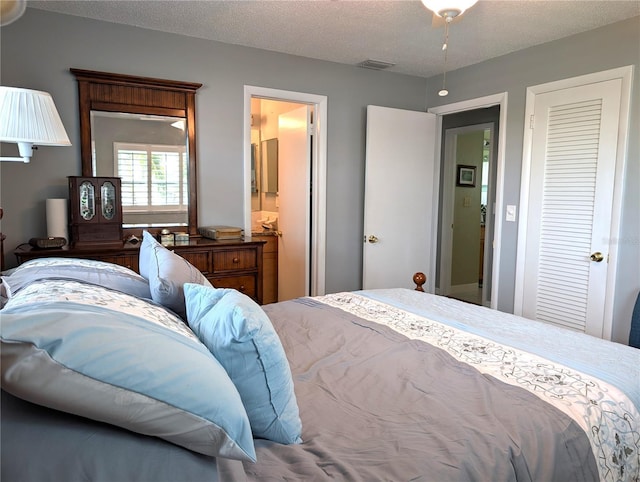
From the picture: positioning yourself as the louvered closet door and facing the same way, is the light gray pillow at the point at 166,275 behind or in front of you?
in front

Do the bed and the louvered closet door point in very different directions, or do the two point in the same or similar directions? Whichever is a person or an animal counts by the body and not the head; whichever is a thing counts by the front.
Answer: very different directions

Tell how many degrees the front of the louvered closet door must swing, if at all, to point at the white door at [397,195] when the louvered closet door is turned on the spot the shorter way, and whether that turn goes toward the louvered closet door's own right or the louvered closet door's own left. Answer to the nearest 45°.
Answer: approximately 45° to the louvered closet door's own right

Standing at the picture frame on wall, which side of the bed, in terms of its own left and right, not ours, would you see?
front

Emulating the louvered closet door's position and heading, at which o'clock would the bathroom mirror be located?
The bathroom mirror is roughly at 2 o'clock from the louvered closet door.

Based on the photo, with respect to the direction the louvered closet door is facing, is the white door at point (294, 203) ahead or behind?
ahead

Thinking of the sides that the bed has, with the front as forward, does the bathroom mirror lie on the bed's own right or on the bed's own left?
on the bed's own left

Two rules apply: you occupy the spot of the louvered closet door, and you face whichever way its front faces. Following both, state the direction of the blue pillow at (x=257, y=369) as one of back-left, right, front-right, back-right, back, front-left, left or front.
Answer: front-left

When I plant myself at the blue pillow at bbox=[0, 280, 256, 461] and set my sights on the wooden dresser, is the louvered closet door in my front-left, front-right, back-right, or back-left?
front-right

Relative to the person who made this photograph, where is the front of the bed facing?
facing away from the viewer and to the right of the viewer

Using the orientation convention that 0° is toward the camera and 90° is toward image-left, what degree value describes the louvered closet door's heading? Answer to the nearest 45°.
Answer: approximately 45°

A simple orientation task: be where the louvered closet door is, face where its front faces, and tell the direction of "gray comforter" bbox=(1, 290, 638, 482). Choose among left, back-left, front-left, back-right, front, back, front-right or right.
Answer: front-left

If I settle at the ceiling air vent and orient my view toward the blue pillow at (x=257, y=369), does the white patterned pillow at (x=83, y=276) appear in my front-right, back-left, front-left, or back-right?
front-right
